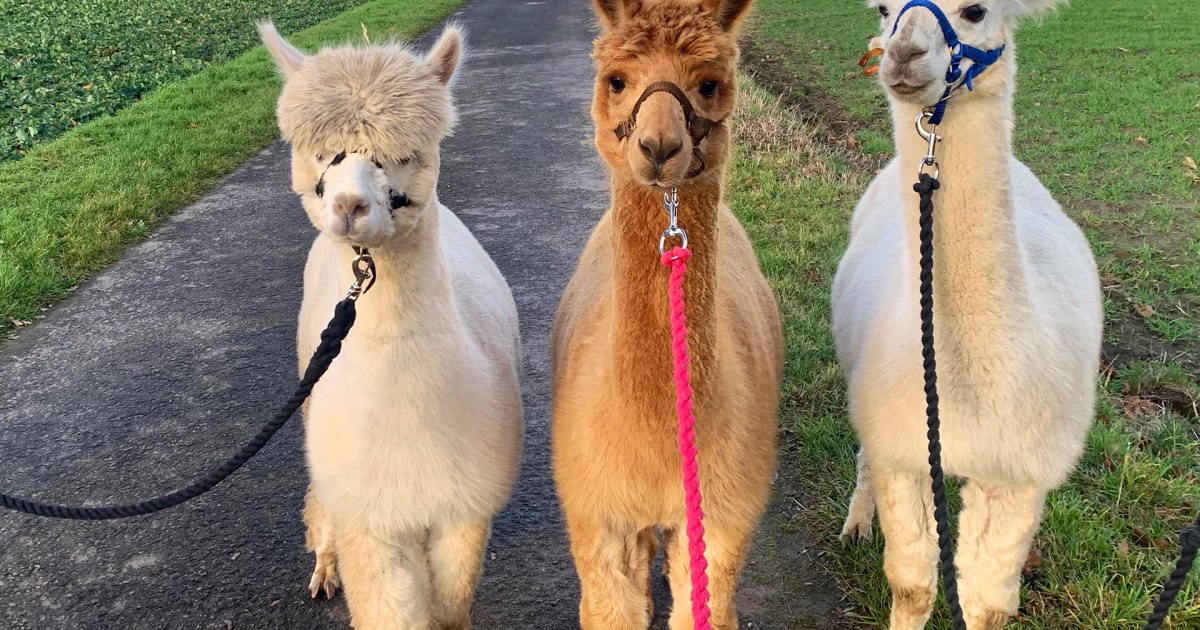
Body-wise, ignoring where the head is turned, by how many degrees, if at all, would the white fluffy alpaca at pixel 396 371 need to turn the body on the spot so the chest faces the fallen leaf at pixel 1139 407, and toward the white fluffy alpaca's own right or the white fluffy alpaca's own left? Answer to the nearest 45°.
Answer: approximately 90° to the white fluffy alpaca's own left

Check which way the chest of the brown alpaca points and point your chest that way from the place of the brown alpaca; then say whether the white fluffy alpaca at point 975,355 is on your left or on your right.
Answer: on your left

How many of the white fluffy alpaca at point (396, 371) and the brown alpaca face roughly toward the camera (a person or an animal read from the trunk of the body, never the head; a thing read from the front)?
2

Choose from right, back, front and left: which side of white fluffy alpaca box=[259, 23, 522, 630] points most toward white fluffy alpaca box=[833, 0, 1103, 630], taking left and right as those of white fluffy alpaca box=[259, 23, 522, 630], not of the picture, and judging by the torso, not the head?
left

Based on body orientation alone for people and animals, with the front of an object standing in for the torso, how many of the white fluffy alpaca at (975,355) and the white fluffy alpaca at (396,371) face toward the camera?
2

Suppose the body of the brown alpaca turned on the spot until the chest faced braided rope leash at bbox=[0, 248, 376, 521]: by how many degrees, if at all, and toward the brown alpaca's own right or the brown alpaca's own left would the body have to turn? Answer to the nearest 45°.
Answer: approximately 90° to the brown alpaca's own right

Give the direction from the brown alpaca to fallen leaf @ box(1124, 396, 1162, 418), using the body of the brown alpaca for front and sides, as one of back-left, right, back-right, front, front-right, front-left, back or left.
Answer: back-left

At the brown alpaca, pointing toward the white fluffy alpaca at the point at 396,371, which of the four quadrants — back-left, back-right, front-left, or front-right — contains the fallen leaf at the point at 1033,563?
back-right

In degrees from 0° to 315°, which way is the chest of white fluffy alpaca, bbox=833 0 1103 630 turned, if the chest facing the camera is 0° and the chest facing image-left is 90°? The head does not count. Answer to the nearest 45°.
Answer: approximately 0°

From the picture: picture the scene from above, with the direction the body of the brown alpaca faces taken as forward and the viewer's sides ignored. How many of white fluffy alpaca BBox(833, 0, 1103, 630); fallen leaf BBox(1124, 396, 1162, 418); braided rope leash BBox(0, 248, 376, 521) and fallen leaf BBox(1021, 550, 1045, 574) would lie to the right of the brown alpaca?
1

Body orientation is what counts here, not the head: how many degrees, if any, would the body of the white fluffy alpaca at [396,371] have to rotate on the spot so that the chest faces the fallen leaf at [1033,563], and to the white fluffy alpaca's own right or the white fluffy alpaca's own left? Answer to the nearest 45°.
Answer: approximately 90° to the white fluffy alpaca's own left
